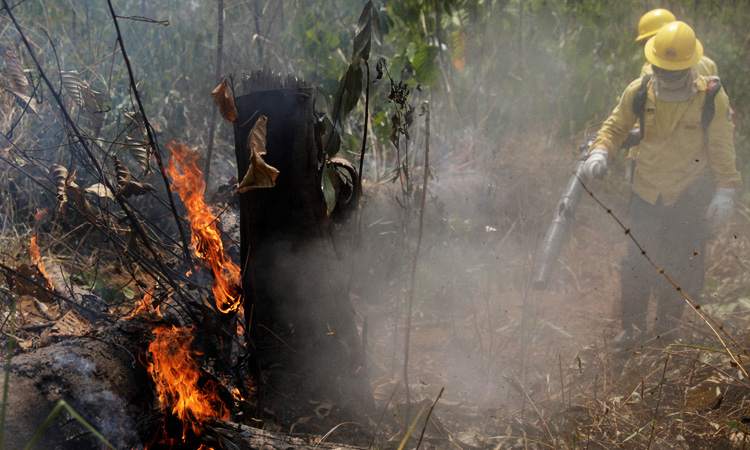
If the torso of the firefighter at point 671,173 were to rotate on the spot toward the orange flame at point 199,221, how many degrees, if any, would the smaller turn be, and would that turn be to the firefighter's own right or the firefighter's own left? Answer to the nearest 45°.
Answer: approximately 45° to the firefighter's own right

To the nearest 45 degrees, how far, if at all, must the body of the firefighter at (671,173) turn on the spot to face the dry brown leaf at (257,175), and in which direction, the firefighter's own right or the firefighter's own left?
approximately 45° to the firefighter's own right

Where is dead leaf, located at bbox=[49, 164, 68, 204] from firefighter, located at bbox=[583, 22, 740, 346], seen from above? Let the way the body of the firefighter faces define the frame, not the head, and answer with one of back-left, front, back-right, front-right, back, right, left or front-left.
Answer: front-right

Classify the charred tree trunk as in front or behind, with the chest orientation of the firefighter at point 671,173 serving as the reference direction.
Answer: in front

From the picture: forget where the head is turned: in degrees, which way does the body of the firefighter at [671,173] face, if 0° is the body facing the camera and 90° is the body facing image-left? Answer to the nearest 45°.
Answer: approximately 0°

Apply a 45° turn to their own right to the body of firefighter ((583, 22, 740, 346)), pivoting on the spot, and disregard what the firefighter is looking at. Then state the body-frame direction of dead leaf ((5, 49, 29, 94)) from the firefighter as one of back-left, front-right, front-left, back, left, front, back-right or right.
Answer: front

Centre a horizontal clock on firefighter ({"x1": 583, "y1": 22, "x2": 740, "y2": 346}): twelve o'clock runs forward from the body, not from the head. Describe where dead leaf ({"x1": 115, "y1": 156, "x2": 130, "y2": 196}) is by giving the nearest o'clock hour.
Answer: The dead leaf is roughly at 1 o'clock from the firefighter.

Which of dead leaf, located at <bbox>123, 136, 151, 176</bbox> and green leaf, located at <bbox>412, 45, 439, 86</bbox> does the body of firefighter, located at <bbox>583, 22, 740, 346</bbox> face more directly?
the dead leaf

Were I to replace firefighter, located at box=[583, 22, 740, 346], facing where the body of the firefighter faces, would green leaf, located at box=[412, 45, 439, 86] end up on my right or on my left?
on my right

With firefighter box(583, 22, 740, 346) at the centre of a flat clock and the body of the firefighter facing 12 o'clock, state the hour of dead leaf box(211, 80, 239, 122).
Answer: The dead leaf is roughly at 1 o'clock from the firefighter.

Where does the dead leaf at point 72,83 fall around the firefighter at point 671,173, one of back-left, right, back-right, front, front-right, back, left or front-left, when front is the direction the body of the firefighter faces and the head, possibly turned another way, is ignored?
front-right
